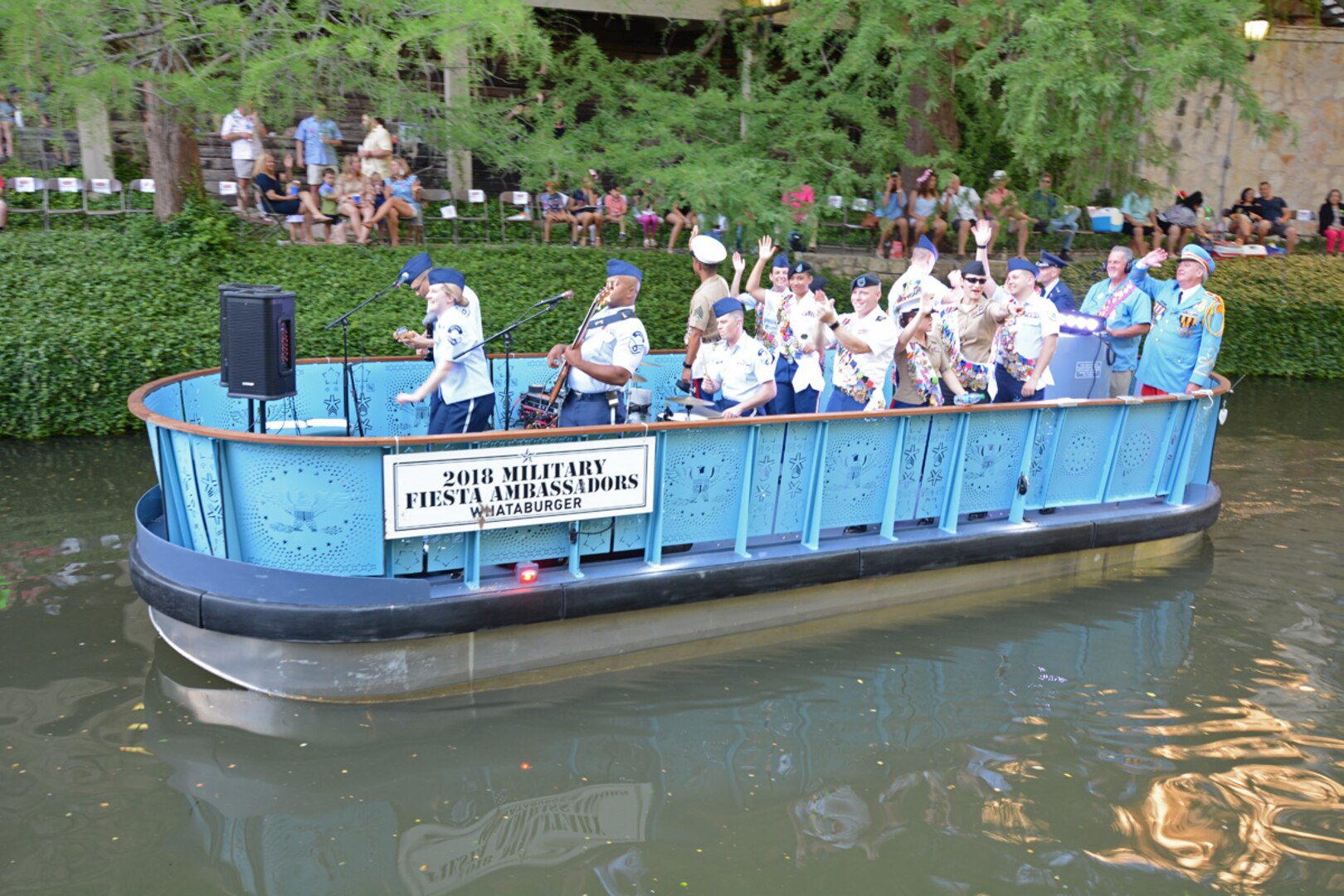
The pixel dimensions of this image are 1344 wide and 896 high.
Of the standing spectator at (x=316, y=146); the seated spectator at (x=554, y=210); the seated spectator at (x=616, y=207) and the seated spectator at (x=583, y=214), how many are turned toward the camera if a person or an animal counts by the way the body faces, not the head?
4

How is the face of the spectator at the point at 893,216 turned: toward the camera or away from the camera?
toward the camera

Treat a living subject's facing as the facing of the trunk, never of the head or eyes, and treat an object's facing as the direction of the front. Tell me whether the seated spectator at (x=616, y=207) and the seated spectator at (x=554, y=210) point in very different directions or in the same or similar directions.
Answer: same or similar directions

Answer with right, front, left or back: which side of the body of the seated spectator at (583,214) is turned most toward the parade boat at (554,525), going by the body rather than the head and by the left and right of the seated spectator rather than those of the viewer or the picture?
front

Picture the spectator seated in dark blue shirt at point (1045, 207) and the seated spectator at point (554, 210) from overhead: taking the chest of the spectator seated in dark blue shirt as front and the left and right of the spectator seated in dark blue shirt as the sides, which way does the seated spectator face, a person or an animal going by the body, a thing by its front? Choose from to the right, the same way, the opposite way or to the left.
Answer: the same way

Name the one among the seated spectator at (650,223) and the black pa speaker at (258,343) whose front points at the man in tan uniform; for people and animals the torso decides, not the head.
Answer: the seated spectator

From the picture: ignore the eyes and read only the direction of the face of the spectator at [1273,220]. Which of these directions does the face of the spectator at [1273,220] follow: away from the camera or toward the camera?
toward the camera

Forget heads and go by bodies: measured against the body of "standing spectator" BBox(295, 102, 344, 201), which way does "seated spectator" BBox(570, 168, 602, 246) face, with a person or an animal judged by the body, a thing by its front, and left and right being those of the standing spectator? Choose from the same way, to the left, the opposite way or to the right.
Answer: the same way

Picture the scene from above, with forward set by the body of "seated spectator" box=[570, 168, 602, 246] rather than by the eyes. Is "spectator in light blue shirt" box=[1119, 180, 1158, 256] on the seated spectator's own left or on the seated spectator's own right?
on the seated spectator's own left

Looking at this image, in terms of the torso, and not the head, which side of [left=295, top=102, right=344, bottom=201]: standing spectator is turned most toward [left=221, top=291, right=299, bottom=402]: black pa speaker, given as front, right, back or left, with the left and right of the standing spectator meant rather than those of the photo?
front

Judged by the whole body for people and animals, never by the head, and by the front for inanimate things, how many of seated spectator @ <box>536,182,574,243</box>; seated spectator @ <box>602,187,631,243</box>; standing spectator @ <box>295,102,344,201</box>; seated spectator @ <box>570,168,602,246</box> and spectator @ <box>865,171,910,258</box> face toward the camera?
5

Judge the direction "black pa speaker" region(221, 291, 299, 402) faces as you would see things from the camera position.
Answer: facing the viewer and to the left of the viewer

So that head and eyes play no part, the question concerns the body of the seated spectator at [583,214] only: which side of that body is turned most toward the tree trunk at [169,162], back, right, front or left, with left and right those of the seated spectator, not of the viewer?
right

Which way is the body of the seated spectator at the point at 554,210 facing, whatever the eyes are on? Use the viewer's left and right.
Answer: facing the viewer

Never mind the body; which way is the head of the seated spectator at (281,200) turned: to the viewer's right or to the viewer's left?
to the viewer's right

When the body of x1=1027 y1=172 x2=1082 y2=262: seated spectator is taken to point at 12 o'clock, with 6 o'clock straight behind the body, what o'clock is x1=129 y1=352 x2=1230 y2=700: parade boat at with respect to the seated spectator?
The parade boat is roughly at 2 o'clock from the seated spectator.

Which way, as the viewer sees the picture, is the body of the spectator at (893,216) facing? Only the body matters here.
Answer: toward the camera

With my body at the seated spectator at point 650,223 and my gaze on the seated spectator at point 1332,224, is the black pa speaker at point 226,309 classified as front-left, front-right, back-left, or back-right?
back-right
